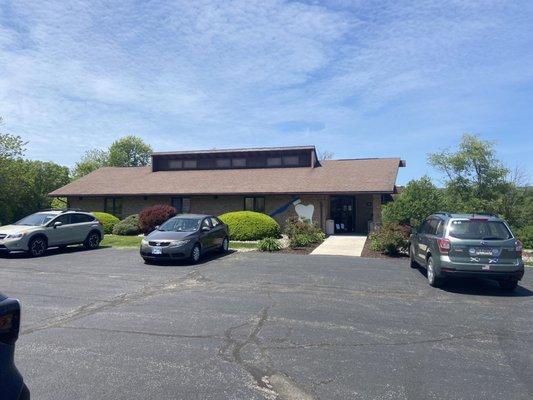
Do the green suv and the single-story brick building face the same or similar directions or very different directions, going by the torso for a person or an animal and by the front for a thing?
very different directions

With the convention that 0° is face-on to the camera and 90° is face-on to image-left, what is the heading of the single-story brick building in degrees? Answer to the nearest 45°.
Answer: approximately 0°

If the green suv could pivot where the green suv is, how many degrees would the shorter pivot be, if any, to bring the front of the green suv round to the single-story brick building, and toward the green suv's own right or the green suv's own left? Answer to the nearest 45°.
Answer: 0° — it already faces it

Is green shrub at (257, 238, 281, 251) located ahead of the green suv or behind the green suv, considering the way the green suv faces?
ahead

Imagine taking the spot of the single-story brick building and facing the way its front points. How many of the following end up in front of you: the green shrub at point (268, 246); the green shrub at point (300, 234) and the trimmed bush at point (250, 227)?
3

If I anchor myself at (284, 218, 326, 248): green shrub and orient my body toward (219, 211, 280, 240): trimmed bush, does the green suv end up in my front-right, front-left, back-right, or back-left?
back-left

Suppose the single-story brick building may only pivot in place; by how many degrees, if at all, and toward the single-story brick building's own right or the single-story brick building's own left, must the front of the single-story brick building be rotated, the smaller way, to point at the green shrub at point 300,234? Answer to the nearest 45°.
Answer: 0° — it already faces it

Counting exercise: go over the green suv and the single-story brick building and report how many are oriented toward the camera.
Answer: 1

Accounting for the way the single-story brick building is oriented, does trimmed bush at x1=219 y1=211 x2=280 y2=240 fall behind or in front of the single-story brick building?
in front

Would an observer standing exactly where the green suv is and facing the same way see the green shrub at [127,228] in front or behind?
in front

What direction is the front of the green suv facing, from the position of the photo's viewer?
facing away from the viewer and to the left of the viewer

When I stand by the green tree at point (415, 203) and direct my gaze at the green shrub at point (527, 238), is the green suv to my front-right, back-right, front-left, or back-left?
front-right

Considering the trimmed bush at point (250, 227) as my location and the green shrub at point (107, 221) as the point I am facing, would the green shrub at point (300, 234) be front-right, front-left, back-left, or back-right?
back-left
